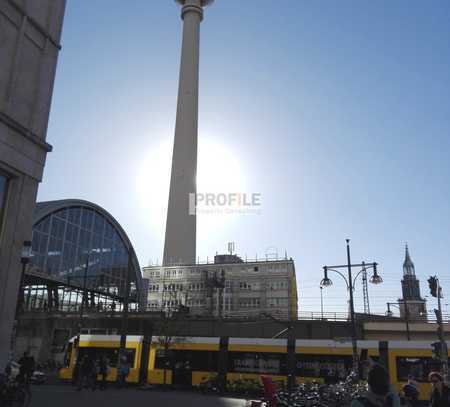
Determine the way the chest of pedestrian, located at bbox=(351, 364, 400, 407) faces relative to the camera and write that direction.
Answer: away from the camera

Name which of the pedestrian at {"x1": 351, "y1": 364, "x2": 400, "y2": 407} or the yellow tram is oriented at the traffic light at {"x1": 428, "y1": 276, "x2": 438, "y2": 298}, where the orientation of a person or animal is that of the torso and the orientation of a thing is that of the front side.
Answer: the pedestrian

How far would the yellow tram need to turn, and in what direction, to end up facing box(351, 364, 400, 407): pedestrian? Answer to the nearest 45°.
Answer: approximately 90° to its left

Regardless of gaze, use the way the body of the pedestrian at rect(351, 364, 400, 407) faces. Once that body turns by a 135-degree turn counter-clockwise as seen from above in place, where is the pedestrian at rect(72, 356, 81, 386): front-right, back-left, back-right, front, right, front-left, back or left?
right

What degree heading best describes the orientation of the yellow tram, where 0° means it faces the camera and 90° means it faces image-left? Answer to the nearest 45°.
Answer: approximately 90°

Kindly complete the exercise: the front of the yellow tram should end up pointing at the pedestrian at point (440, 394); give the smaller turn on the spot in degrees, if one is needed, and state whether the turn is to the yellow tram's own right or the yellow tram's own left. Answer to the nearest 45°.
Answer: approximately 90° to the yellow tram's own left

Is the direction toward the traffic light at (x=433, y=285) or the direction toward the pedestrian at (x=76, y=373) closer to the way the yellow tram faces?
the pedestrian

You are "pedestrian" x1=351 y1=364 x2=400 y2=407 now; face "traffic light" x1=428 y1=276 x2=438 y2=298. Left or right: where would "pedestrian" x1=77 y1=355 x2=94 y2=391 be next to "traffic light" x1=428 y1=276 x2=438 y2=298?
left

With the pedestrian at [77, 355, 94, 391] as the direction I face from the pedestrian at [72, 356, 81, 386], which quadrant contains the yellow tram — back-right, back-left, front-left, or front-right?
front-left

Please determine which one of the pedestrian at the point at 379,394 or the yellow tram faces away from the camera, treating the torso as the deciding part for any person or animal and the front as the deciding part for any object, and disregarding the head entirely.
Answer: the pedestrian

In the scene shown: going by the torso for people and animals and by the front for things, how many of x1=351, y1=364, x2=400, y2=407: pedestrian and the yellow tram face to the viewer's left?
1

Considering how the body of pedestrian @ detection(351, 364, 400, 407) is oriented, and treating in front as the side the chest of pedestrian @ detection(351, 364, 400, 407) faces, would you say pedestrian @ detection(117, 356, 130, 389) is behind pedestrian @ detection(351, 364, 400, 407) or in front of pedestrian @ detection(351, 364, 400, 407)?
in front

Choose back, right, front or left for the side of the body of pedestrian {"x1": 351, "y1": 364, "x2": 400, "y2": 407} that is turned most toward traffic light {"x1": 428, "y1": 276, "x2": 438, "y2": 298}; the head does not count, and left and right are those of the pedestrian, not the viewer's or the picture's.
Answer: front

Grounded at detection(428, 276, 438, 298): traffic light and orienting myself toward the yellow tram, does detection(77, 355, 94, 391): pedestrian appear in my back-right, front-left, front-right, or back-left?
front-left

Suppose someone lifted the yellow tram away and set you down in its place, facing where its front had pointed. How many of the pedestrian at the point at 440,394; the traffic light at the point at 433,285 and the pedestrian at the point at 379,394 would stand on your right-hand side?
0

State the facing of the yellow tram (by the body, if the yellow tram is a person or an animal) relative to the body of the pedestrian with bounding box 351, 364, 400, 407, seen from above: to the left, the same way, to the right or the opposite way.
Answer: to the left
